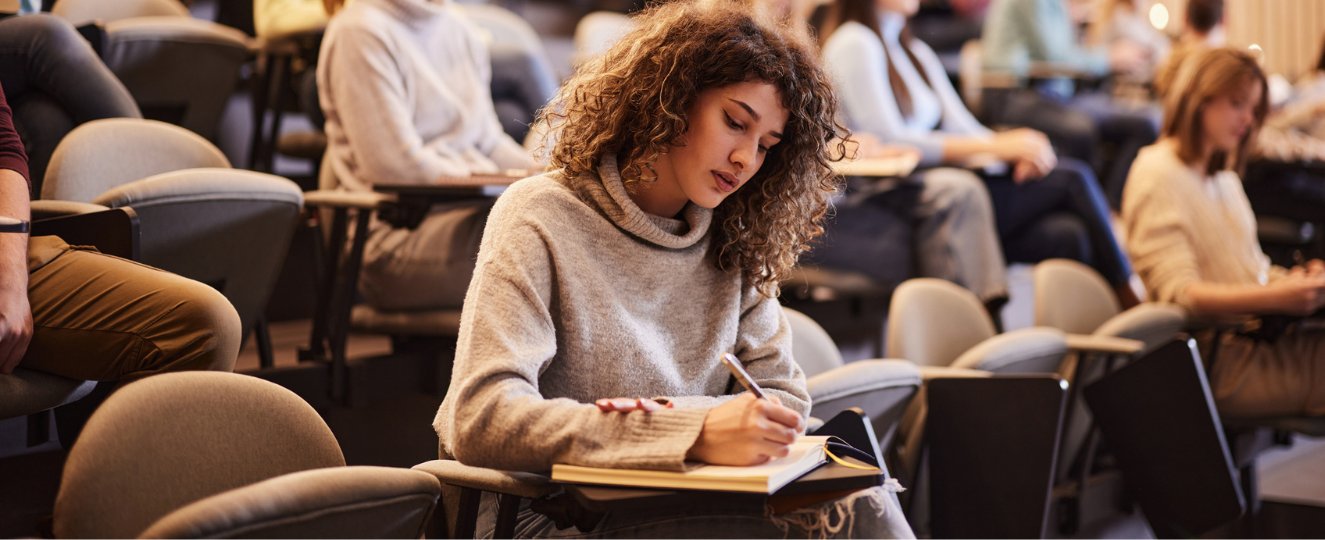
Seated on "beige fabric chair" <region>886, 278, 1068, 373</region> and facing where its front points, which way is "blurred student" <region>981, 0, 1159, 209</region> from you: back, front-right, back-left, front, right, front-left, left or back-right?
back-left

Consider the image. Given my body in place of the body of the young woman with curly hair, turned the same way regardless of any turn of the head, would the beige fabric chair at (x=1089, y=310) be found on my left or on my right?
on my left

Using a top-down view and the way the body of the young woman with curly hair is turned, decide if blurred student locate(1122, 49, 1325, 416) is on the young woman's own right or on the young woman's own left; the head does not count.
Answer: on the young woman's own left

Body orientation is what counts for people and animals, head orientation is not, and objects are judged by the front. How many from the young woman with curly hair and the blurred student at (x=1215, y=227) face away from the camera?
0

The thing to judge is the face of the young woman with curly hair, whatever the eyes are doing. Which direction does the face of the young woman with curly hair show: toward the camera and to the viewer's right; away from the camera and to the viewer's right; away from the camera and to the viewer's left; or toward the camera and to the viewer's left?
toward the camera and to the viewer's right

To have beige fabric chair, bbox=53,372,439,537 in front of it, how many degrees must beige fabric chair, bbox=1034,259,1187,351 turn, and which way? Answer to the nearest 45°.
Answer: approximately 45° to its right

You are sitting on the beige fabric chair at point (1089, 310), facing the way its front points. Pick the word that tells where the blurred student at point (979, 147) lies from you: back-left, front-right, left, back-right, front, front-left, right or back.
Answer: back
